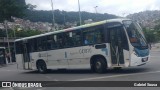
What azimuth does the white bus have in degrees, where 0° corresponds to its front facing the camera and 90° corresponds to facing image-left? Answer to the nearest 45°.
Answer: approximately 315°
